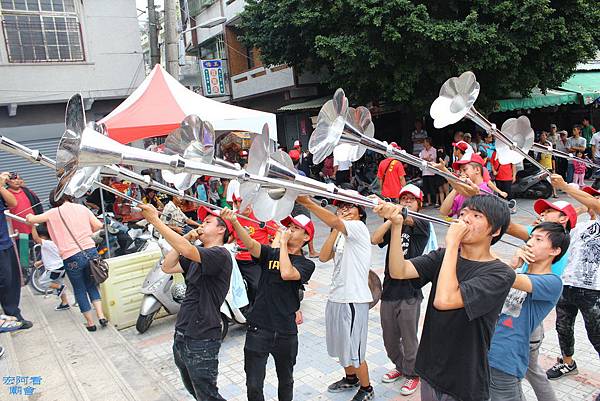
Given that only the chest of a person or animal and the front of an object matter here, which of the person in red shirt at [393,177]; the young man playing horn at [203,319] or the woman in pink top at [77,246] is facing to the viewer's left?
the young man playing horn

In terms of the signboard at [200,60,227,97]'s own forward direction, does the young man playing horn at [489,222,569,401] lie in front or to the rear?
in front

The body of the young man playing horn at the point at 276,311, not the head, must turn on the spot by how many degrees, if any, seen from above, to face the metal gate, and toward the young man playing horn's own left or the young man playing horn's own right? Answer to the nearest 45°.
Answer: approximately 90° to the young man playing horn's own right

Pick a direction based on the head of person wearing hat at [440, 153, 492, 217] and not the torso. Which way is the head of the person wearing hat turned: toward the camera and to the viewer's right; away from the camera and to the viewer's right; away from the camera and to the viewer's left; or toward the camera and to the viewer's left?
toward the camera and to the viewer's left

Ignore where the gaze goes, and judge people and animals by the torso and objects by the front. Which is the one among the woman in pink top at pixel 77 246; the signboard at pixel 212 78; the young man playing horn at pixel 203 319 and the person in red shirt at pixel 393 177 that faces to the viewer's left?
the young man playing horn

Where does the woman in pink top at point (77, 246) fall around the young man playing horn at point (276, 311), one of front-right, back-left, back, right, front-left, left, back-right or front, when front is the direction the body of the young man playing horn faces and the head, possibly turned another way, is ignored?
right

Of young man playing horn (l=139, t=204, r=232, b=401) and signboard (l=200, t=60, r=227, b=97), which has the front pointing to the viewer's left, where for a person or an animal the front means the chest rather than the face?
the young man playing horn
